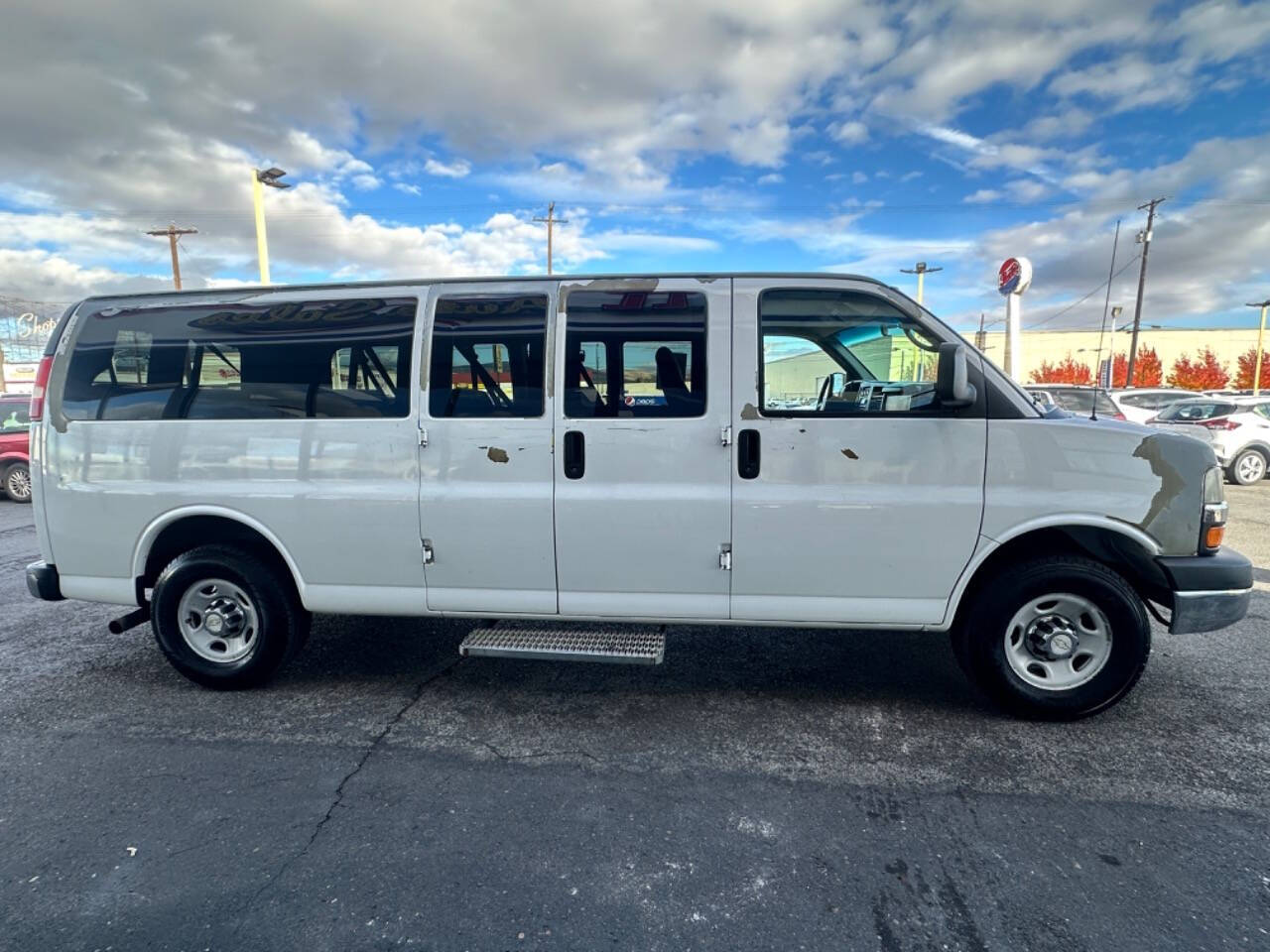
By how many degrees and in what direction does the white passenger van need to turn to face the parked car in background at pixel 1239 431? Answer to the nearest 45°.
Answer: approximately 45° to its left

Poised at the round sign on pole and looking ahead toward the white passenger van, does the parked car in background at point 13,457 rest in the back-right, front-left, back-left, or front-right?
front-right

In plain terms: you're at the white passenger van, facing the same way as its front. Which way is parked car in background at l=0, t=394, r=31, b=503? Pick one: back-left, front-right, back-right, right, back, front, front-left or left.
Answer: back-left

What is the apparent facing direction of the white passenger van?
to the viewer's right

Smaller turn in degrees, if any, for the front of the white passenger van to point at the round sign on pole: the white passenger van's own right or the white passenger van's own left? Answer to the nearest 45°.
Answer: approximately 45° to the white passenger van's own left

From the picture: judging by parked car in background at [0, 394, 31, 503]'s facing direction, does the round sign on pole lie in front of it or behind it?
behind

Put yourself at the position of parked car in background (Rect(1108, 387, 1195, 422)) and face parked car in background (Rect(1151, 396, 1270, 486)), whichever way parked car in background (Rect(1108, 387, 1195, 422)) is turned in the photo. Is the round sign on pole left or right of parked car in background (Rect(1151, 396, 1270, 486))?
right
